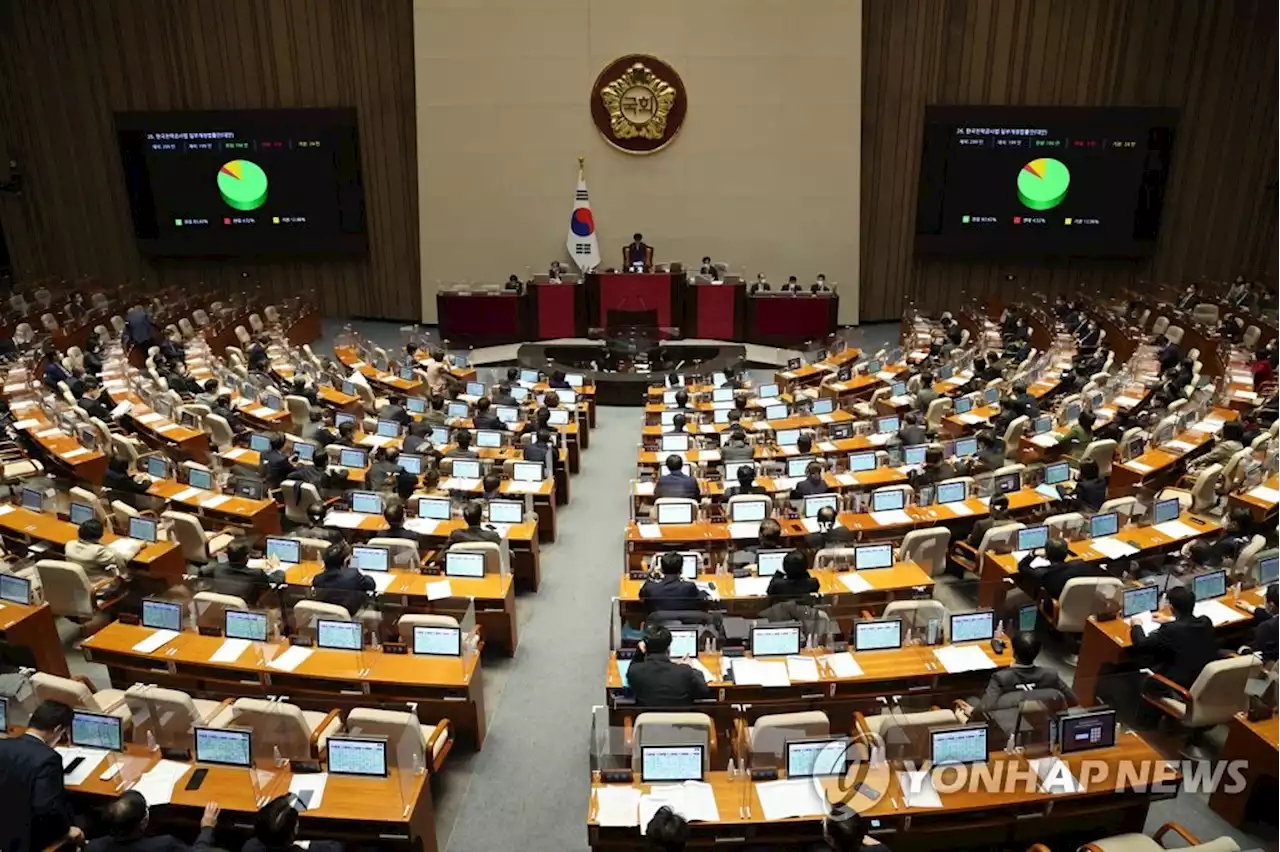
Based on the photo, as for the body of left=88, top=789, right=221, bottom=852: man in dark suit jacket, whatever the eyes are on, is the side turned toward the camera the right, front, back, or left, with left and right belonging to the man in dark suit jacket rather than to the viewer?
back

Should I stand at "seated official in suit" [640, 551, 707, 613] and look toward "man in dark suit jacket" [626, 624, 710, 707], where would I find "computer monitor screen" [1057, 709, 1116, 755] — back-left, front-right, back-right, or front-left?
front-left

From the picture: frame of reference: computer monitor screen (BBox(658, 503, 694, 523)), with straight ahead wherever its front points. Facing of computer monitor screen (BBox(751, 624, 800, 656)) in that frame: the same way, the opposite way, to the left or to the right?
the same way

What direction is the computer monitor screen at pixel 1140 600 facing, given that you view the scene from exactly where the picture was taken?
facing the viewer and to the right of the viewer

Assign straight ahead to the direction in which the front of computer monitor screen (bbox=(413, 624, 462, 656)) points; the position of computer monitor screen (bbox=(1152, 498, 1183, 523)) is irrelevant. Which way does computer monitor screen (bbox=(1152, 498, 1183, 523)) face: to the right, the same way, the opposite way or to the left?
the same way

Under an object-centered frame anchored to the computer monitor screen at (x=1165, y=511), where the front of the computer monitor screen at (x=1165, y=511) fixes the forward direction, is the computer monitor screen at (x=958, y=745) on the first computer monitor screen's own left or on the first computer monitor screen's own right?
on the first computer monitor screen's own right

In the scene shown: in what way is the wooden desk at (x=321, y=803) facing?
toward the camera

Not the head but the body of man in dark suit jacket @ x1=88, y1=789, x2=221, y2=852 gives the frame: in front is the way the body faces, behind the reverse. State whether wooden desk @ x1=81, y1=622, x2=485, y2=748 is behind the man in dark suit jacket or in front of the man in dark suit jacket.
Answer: in front

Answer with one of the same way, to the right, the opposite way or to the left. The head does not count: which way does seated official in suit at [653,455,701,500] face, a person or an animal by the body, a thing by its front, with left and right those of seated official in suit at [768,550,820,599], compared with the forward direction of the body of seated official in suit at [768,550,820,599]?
the same way

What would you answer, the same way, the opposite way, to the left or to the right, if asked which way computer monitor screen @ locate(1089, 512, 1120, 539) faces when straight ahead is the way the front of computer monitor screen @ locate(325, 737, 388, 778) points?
the same way

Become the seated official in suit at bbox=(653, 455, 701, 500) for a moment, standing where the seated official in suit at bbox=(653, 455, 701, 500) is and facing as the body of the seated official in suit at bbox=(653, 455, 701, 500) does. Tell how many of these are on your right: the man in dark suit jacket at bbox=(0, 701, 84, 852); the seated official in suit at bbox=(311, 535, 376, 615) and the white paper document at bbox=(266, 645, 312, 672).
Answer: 0

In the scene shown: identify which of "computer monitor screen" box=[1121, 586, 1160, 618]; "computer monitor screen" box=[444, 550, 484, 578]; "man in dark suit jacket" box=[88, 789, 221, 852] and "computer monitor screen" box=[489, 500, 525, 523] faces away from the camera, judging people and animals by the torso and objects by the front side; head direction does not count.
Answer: the man in dark suit jacket

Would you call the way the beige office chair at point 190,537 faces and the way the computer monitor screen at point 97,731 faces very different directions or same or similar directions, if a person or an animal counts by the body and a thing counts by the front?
very different directions

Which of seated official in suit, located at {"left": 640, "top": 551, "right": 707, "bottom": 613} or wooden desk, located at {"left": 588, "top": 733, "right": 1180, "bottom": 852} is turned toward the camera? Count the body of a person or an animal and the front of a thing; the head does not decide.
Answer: the wooden desk

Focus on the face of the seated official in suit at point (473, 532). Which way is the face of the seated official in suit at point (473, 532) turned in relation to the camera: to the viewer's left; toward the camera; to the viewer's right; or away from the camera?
away from the camera

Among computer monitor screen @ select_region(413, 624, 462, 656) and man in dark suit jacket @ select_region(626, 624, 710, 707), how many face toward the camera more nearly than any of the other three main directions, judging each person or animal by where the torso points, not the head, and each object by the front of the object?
1

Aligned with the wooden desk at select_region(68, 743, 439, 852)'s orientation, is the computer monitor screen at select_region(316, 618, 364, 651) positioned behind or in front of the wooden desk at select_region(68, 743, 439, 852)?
behind

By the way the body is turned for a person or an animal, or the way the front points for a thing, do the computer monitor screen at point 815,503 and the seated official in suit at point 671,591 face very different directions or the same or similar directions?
very different directions

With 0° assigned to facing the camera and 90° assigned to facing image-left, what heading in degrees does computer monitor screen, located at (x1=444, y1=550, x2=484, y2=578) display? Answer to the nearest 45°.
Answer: approximately 0°

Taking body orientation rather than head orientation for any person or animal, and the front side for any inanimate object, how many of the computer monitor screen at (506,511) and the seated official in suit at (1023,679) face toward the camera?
1

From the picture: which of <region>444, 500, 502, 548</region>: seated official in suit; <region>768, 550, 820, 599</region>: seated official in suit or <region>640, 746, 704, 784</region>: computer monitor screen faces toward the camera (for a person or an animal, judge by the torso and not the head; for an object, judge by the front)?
the computer monitor screen

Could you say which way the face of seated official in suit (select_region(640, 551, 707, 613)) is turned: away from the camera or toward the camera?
away from the camera
